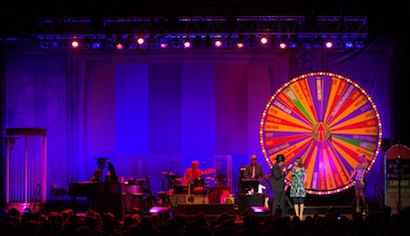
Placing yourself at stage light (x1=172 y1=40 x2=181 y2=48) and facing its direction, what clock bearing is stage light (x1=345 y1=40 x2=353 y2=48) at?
stage light (x1=345 y1=40 x2=353 y2=48) is roughly at 9 o'clock from stage light (x1=172 y1=40 x2=181 y2=48).

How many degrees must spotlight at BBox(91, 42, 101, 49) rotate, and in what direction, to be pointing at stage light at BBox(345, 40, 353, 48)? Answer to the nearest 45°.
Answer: approximately 90° to its left

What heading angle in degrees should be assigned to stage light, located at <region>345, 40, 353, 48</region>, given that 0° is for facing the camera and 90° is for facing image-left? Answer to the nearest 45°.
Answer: approximately 0°

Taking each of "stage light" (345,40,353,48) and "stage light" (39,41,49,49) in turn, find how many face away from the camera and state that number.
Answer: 0

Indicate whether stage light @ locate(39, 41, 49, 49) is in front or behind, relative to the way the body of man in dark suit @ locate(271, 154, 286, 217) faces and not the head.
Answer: behind

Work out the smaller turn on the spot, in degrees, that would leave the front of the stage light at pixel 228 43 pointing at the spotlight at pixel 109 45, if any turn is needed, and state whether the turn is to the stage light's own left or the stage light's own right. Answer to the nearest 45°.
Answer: approximately 90° to the stage light's own right
